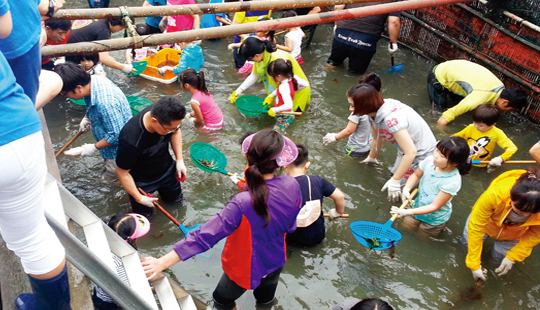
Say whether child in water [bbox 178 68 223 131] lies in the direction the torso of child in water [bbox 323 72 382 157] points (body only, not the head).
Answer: yes

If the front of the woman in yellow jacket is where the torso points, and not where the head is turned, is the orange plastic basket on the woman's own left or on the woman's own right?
on the woman's own right

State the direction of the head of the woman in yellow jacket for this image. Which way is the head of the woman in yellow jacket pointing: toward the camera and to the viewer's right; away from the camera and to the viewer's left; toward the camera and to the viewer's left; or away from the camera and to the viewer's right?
toward the camera and to the viewer's left

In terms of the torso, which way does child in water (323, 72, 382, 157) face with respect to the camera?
to the viewer's left

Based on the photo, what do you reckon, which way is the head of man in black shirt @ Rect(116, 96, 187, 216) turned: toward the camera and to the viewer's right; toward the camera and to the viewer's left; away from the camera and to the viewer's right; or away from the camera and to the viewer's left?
toward the camera and to the viewer's right

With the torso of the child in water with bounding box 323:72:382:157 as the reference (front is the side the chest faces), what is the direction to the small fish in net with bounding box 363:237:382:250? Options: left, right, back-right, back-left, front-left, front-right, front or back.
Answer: left
